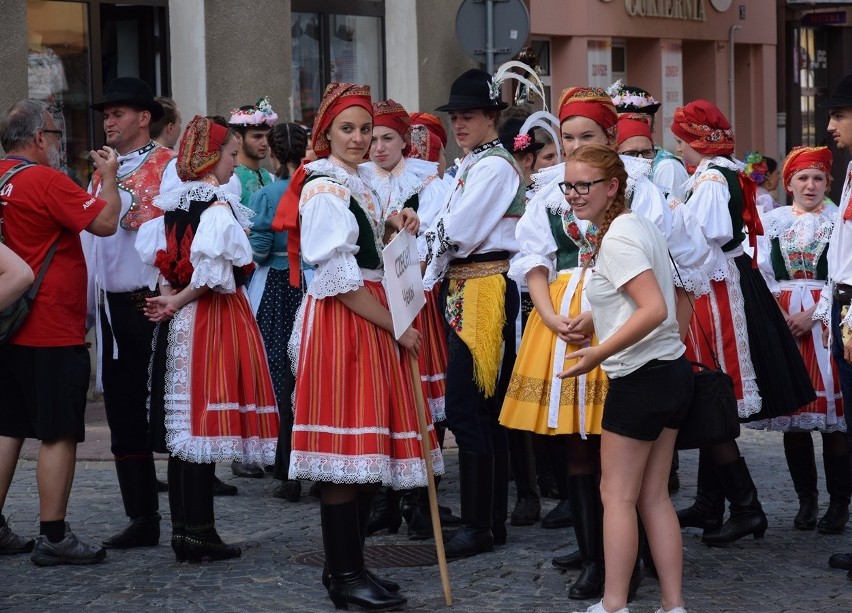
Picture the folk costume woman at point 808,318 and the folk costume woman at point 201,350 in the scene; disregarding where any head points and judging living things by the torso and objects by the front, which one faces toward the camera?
the folk costume woman at point 808,318

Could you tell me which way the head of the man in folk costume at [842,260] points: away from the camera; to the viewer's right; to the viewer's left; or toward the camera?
to the viewer's left

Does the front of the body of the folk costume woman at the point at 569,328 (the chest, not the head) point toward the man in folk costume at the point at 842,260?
no

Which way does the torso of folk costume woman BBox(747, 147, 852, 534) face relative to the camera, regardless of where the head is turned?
toward the camera

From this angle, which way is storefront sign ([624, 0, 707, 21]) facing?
toward the camera

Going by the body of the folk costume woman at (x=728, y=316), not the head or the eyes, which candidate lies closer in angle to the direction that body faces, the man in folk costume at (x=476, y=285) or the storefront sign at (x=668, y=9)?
the man in folk costume

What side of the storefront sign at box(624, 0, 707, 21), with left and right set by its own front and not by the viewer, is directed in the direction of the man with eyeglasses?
front

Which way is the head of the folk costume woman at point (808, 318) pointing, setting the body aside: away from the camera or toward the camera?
toward the camera

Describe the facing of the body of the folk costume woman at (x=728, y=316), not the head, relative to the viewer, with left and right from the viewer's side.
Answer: facing to the left of the viewer

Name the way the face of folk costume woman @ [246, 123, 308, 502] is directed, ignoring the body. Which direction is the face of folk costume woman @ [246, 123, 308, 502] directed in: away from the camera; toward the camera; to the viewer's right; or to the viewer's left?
away from the camera

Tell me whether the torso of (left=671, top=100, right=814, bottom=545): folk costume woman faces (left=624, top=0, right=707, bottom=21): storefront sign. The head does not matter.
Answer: no

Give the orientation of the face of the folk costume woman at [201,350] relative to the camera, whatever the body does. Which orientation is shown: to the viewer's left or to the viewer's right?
to the viewer's right

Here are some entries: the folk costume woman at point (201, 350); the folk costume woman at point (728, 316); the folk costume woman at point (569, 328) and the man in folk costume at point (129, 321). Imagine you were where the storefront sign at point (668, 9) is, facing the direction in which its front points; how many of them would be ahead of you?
4

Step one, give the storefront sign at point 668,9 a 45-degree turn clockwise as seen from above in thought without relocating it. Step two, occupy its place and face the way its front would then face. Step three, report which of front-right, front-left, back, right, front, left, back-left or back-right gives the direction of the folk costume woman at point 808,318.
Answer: front-left

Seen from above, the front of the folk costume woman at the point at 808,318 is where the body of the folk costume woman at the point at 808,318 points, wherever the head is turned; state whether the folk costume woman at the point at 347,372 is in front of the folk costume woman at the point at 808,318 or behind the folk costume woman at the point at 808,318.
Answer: in front
